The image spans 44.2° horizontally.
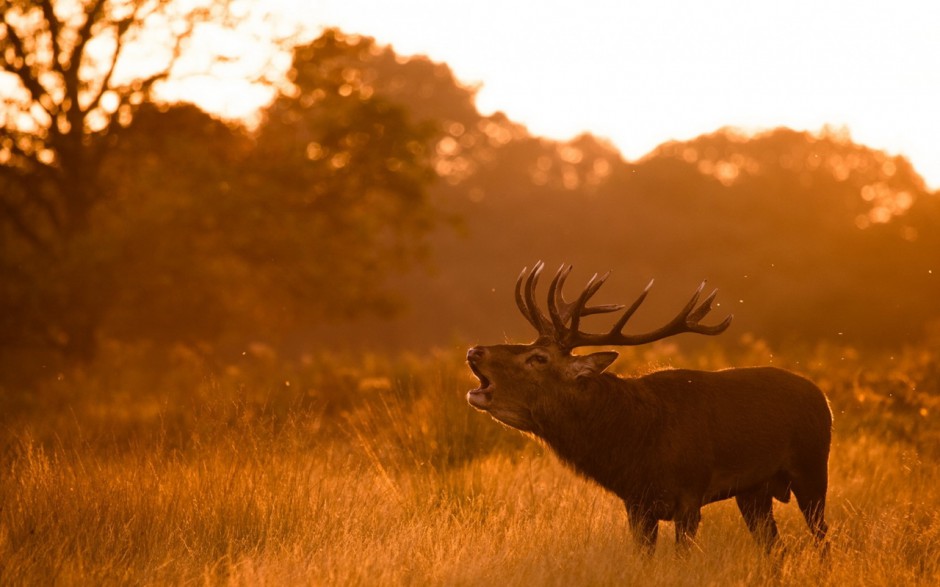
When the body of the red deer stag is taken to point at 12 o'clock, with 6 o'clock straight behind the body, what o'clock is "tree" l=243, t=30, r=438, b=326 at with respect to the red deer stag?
The tree is roughly at 2 o'clock from the red deer stag.

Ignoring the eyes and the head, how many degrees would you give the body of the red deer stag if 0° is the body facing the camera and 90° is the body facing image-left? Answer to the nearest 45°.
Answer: approximately 90°
